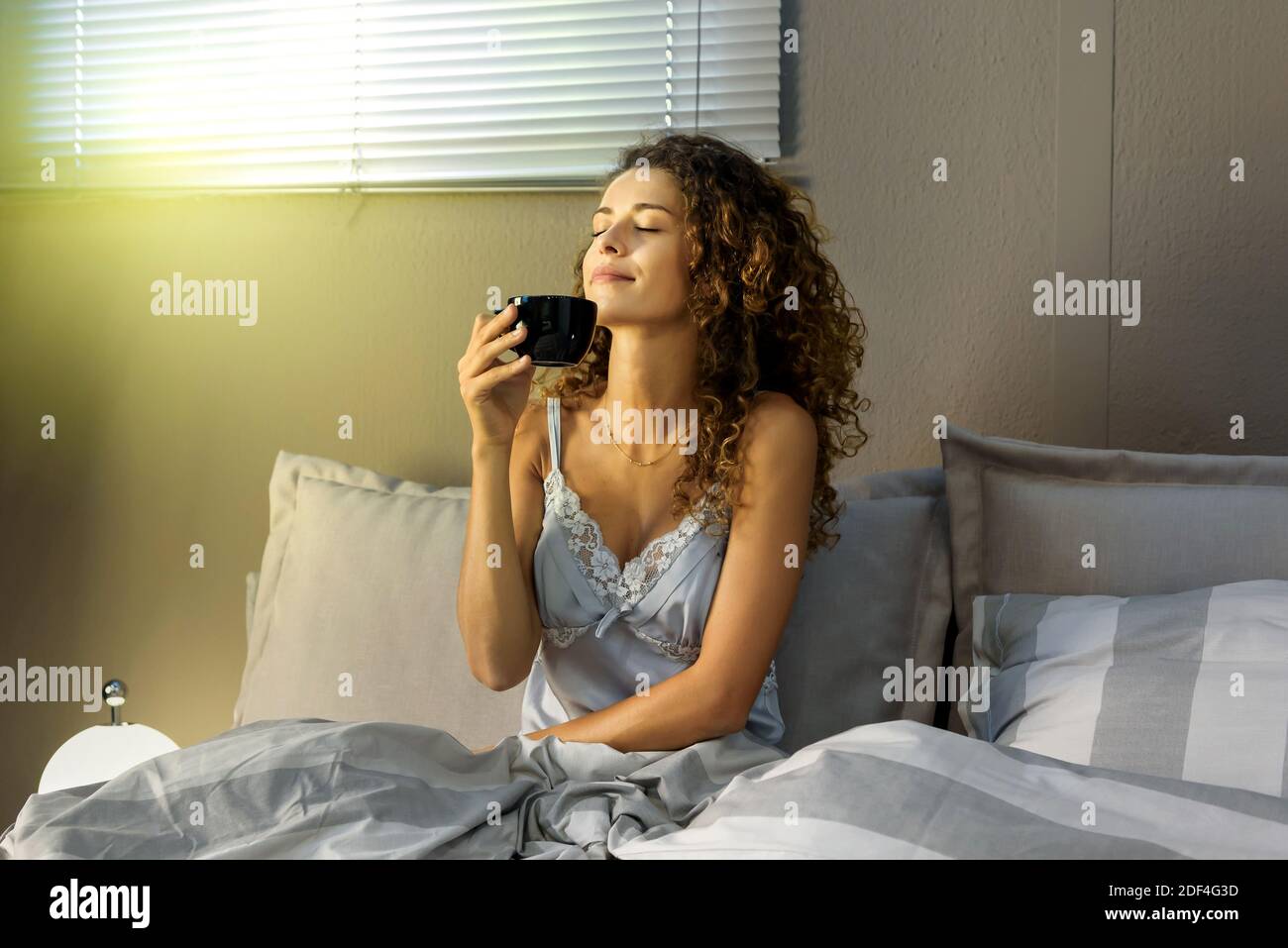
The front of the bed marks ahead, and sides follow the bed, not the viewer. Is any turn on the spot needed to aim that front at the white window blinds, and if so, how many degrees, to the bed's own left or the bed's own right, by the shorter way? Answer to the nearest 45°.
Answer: approximately 135° to the bed's own right

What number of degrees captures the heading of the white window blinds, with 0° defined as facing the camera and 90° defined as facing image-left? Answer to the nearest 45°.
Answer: approximately 0°

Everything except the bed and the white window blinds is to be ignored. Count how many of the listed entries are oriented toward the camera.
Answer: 2
